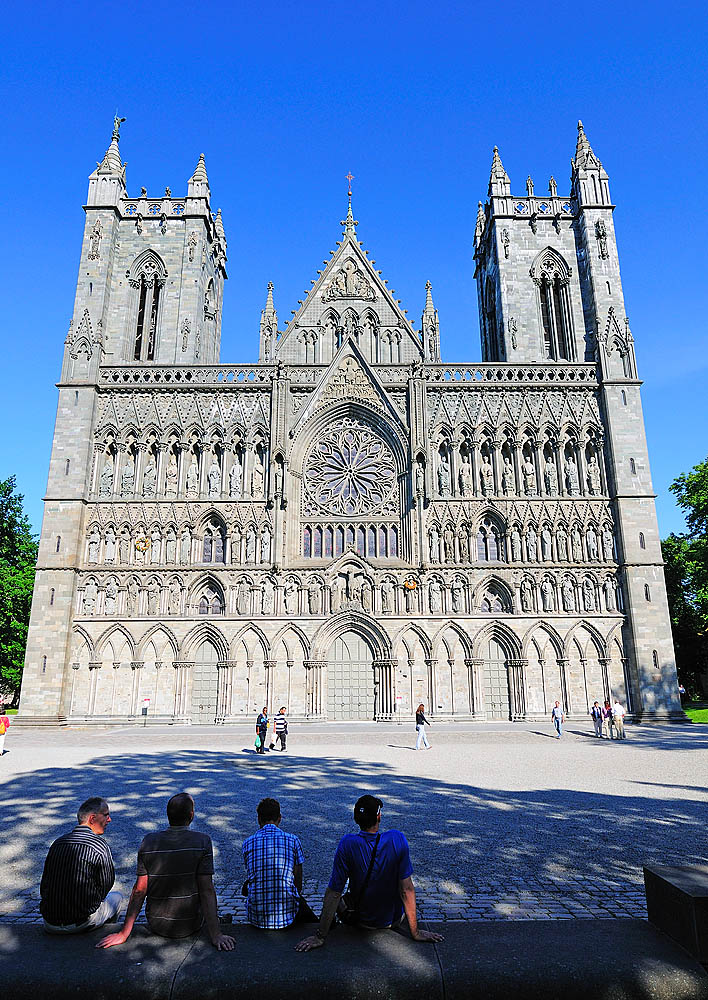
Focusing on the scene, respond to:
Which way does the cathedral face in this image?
toward the camera

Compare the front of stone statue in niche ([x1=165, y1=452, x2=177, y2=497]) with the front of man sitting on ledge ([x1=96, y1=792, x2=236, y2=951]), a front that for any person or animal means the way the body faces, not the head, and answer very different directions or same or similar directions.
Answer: very different directions

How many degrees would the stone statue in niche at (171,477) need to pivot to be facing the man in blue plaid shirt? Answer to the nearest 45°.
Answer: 0° — it already faces them

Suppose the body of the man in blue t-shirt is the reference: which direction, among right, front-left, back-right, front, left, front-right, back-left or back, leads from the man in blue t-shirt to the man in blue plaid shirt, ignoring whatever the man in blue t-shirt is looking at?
left

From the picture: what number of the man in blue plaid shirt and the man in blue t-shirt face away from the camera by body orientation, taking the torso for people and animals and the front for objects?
2

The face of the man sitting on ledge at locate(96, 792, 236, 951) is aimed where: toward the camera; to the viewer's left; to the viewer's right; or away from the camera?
away from the camera

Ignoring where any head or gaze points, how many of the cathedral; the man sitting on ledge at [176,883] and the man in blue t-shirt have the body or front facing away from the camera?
2

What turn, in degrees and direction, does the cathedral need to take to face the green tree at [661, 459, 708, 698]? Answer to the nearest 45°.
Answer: approximately 135° to its left

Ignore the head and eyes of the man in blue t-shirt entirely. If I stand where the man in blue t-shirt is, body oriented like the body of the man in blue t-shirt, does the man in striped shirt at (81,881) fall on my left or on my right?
on my left

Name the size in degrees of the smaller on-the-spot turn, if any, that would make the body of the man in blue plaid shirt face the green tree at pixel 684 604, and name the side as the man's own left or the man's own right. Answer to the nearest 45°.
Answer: approximately 45° to the man's own right

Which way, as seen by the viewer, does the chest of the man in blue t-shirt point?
away from the camera

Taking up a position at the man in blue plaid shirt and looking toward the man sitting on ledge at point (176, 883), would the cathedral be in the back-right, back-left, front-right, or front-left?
back-right

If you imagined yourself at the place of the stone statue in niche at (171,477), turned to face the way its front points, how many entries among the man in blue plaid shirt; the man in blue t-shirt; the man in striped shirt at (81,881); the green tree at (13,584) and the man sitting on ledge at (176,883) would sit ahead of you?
4

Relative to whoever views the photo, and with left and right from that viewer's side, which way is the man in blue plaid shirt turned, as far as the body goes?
facing away from the viewer

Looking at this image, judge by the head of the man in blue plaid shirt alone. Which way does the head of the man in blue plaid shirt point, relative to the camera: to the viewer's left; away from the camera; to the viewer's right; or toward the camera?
away from the camera

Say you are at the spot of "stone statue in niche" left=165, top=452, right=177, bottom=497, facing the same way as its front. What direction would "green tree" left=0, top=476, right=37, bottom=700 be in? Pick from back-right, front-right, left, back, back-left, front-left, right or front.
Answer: back-right
